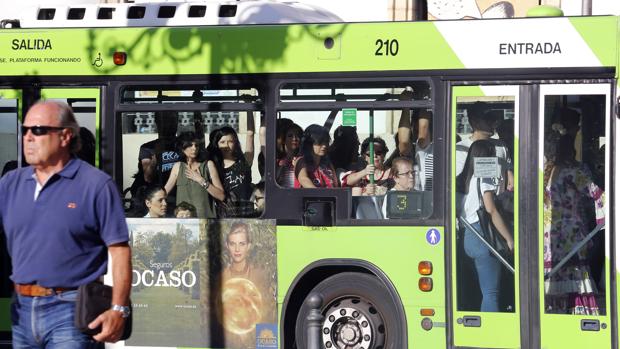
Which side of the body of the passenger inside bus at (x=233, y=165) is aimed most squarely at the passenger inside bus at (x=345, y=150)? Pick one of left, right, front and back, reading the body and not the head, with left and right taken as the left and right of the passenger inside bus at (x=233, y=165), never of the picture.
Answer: left

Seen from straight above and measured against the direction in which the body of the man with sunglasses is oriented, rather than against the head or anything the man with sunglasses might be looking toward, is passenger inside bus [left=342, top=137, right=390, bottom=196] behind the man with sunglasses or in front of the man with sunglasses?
behind

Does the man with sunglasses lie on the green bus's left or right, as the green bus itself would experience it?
on its right

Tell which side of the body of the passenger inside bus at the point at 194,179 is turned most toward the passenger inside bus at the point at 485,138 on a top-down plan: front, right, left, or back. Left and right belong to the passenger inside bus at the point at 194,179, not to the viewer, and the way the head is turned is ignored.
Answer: left

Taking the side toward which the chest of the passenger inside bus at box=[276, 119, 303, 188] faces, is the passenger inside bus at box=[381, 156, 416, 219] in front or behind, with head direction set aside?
in front

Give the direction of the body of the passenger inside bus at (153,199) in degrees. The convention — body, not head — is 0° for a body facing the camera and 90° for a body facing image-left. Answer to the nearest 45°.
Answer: approximately 315°

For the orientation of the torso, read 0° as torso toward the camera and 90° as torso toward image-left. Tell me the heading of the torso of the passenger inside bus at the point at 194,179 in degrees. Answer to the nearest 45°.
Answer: approximately 0°
